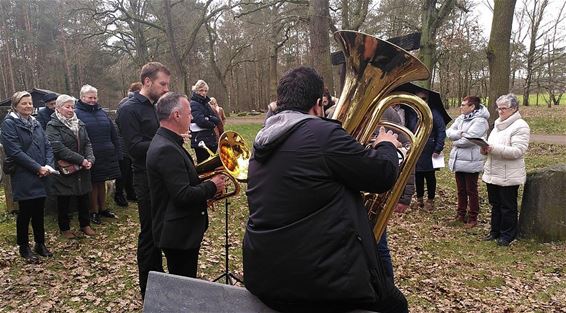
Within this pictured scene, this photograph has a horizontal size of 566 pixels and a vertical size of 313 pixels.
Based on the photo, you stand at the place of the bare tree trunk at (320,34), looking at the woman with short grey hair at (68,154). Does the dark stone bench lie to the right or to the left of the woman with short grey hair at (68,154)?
left

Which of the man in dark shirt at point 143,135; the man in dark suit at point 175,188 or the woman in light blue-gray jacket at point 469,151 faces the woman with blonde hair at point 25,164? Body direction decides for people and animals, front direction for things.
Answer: the woman in light blue-gray jacket

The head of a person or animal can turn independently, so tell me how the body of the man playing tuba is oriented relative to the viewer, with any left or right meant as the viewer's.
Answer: facing away from the viewer and to the right of the viewer

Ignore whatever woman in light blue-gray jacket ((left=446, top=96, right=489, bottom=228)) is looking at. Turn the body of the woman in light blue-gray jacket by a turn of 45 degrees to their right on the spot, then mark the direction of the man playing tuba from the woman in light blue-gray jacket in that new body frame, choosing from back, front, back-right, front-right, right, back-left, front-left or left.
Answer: left

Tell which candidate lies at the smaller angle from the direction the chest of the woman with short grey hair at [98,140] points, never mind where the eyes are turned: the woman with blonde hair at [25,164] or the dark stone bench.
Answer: the dark stone bench

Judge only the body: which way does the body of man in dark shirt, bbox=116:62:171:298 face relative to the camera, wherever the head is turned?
to the viewer's right

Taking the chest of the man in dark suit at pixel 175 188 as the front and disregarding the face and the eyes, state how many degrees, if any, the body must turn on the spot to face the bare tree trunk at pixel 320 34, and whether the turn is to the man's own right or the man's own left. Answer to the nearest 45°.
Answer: approximately 45° to the man's own left

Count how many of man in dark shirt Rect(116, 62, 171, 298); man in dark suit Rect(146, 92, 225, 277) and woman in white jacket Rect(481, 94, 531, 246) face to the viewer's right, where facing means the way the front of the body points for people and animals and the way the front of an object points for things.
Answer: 2

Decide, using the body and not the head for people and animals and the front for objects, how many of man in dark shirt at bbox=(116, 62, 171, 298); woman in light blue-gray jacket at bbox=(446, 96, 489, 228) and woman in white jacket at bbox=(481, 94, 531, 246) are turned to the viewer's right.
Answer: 1

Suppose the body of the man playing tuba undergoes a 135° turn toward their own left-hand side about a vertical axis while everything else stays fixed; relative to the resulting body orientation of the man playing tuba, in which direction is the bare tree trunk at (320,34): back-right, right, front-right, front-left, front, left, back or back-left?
right

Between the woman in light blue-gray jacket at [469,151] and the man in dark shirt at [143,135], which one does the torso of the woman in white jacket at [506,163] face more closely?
the man in dark shirt

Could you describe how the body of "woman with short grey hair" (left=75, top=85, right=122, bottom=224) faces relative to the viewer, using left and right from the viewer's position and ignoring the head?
facing the viewer and to the right of the viewer

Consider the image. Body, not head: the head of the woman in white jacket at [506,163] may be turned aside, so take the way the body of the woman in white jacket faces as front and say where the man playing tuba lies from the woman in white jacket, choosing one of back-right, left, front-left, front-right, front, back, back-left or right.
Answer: front-left

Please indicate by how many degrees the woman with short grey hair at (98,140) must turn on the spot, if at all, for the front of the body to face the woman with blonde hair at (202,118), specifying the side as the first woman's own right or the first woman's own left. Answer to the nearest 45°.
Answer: approximately 45° to the first woman's own left

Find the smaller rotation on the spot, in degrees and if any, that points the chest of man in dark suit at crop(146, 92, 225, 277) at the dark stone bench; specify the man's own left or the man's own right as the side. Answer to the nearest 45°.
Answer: approximately 90° to the man's own right

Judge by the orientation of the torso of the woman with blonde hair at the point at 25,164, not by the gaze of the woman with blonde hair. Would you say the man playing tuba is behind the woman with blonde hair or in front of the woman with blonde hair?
in front
